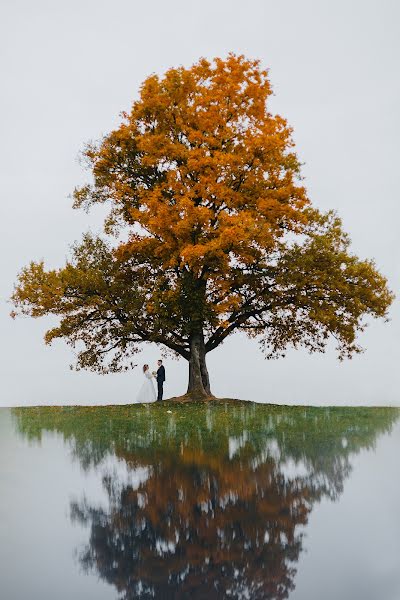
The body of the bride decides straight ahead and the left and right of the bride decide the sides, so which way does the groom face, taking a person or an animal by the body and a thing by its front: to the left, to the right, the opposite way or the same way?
the opposite way

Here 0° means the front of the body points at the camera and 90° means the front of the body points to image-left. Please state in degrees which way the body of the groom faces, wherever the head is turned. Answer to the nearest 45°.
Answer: approximately 90°

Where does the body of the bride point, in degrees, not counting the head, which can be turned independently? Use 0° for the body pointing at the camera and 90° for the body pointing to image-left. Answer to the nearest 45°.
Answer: approximately 270°

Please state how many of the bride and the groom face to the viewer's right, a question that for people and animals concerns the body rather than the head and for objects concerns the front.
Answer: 1
